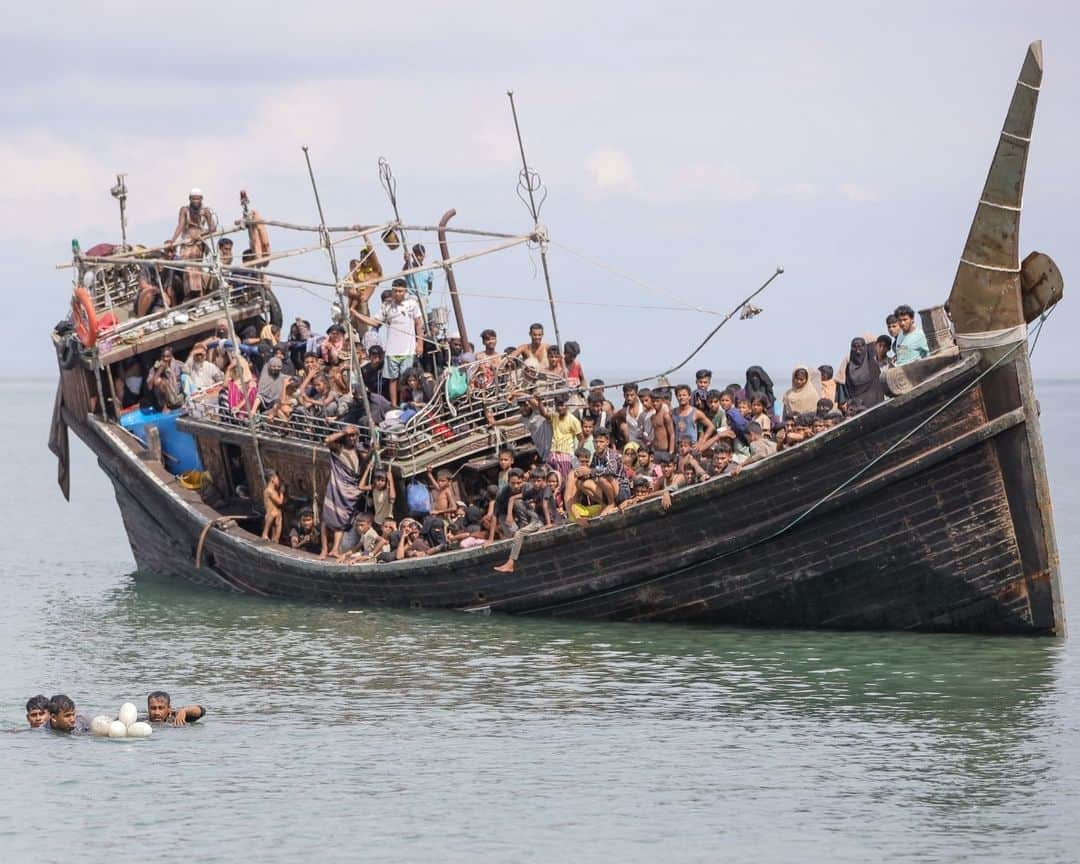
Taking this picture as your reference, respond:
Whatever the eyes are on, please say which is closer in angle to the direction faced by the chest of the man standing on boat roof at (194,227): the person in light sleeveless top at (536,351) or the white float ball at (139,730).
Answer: the white float ball

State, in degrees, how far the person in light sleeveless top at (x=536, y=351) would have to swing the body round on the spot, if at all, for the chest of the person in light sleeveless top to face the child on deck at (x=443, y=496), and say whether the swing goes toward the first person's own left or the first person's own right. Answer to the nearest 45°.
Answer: approximately 45° to the first person's own right

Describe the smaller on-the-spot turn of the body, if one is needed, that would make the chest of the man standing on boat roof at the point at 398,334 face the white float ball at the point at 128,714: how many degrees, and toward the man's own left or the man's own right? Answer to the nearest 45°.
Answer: approximately 45° to the man's own right

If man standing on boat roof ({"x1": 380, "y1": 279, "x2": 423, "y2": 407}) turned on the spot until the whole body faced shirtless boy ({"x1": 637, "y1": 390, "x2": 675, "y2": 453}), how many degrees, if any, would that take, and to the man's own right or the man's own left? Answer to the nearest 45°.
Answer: approximately 45° to the man's own left

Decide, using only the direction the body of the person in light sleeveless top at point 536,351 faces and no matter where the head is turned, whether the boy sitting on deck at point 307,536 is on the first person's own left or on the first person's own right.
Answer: on the first person's own right
